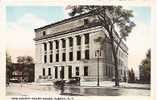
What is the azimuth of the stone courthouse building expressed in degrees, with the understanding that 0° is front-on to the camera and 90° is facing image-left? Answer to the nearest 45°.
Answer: approximately 45°
